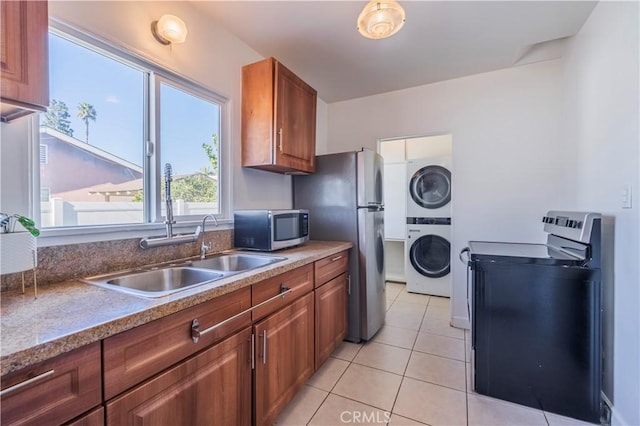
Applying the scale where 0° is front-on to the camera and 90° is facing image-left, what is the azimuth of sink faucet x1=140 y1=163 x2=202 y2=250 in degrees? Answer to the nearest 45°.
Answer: approximately 315°

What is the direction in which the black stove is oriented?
to the viewer's left

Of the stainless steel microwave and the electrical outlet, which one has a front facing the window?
the electrical outlet

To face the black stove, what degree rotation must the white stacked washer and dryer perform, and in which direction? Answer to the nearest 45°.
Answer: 0° — it already faces it

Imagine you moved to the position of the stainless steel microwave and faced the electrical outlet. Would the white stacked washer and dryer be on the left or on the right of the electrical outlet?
left

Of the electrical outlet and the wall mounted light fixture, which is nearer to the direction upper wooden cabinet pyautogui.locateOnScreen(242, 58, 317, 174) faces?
the electrical outlet

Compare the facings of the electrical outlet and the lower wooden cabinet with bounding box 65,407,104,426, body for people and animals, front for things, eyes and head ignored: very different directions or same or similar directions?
very different directions

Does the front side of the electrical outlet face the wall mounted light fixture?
yes

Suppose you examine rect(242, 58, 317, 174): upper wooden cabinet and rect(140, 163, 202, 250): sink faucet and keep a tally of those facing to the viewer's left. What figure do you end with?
0

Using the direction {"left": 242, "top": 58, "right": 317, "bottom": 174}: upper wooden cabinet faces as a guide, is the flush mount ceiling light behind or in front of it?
in front

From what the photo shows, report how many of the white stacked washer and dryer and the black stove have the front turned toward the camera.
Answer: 1

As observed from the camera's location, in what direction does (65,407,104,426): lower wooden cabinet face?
facing the viewer and to the right of the viewer
